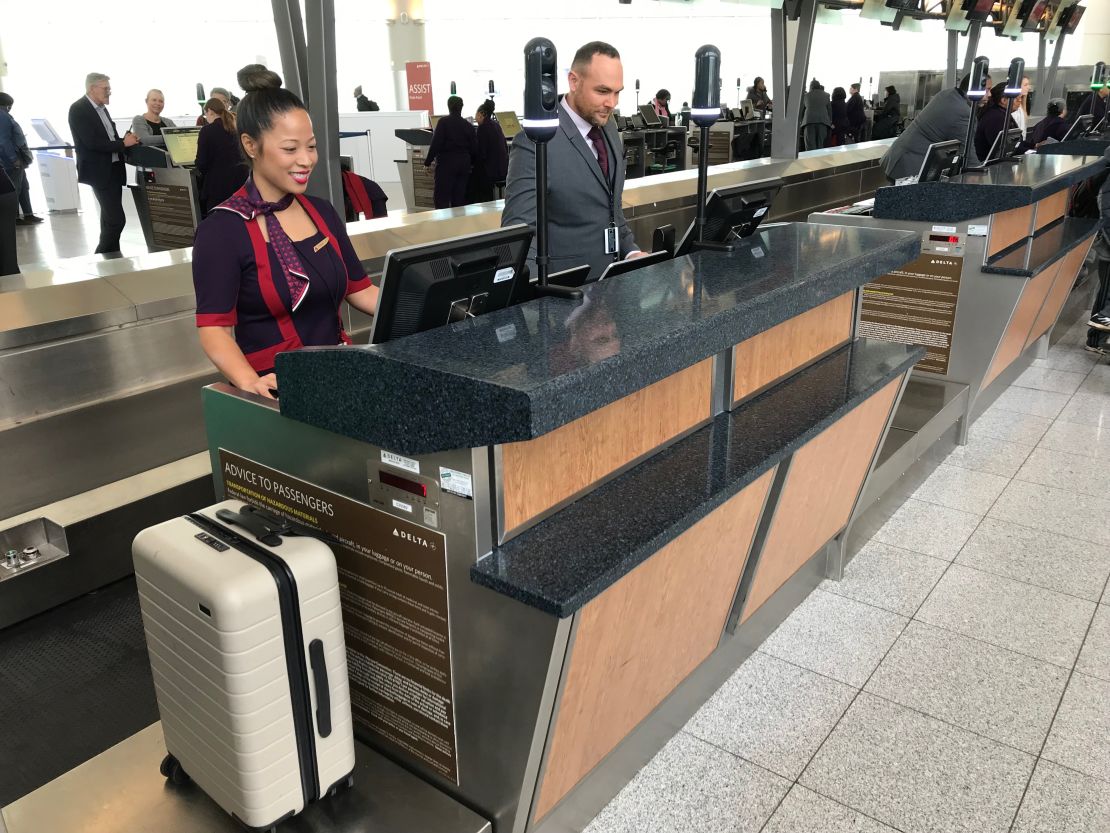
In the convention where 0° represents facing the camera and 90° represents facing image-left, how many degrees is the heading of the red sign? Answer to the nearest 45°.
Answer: approximately 0°

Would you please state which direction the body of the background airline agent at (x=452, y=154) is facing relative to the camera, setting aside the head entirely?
away from the camera

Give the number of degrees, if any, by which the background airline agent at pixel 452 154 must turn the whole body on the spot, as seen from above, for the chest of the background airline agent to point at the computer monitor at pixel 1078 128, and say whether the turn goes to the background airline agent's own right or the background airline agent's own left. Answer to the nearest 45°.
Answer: approximately 90° to the background airline agent's own right

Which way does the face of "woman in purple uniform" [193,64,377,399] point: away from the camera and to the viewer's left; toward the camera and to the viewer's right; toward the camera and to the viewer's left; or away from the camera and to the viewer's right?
toward the camera and to the viewer's right

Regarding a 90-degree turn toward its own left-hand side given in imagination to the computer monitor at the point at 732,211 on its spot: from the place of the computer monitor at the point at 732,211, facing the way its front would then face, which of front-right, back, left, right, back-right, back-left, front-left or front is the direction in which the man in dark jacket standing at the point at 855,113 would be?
back-right

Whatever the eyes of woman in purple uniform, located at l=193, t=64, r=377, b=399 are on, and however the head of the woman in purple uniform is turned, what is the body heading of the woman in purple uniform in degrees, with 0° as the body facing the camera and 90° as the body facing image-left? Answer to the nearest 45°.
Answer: approximately 315°

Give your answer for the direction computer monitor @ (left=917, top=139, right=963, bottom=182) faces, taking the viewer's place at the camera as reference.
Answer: facing away from the viewer and to the left of the viewer

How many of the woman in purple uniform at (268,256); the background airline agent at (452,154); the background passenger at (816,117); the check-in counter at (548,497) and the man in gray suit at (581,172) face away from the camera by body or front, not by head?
2

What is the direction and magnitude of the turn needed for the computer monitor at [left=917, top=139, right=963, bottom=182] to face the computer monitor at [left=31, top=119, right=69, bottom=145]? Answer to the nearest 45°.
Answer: approximately 45° to its left

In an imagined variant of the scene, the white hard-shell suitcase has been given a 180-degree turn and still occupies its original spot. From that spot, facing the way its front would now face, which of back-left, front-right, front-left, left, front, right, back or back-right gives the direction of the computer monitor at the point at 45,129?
front-left

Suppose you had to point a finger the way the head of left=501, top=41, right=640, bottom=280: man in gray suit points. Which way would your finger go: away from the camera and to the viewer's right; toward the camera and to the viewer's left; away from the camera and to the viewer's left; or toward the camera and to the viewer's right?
toward the camera and to the viewer's right

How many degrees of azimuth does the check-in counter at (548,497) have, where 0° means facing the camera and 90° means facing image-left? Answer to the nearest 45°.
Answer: approximately 315°
